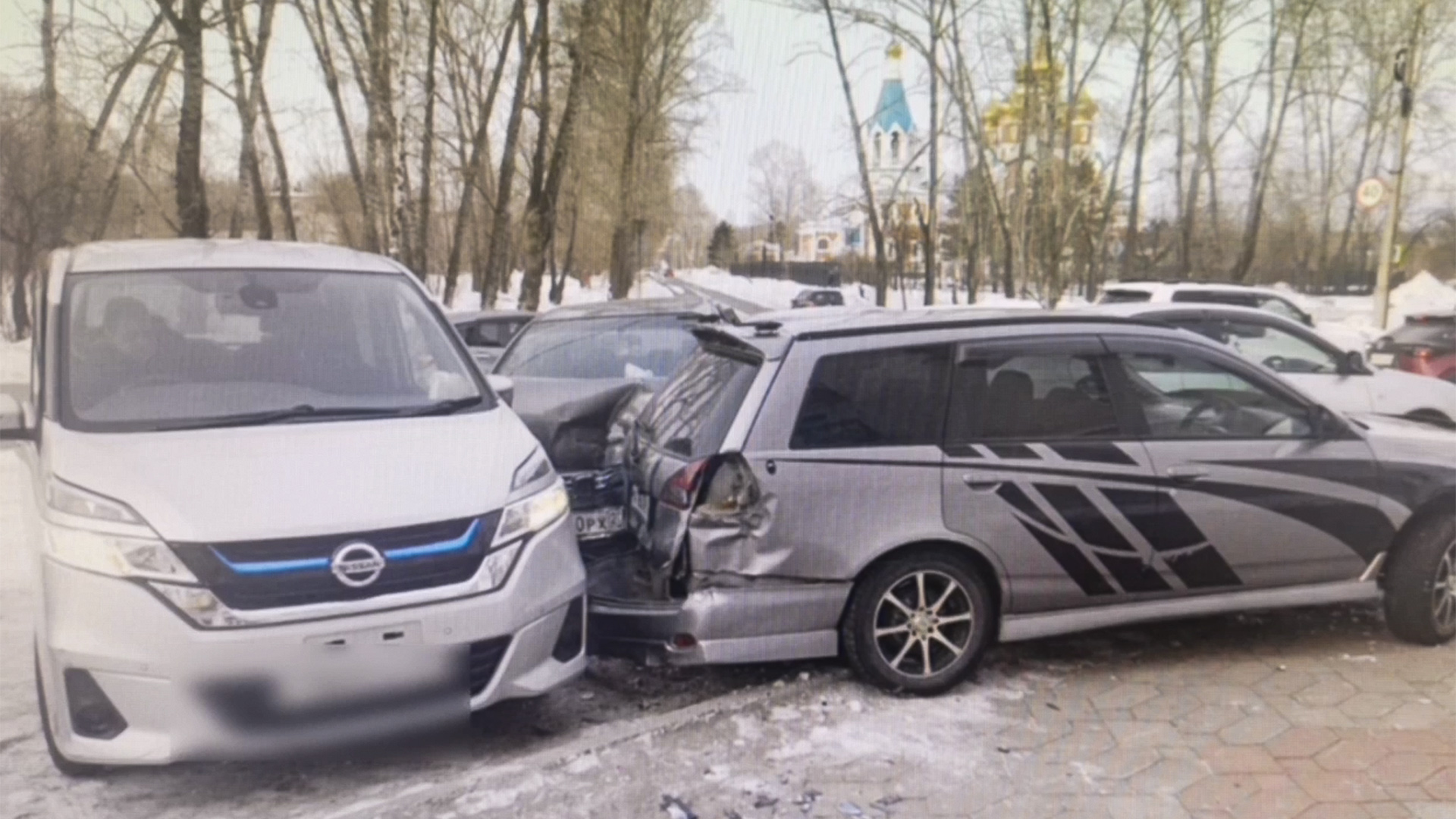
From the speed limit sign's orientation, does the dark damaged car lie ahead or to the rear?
ahead

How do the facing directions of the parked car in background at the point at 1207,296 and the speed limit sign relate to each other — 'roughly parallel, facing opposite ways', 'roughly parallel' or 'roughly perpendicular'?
roughly perpendicular

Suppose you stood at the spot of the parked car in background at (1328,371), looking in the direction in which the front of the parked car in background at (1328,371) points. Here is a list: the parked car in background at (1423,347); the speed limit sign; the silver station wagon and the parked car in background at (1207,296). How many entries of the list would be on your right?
1

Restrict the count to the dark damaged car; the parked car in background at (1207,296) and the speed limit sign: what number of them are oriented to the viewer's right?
1

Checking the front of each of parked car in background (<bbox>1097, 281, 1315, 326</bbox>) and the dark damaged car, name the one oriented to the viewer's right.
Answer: the parked car in background

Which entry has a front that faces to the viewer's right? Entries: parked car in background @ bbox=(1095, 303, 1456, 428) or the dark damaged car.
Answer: the parked car in background

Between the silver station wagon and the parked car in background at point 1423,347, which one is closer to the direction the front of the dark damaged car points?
the silver station wagon

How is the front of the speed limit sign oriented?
toward the camera

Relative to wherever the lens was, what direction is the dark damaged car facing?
facing the viewer

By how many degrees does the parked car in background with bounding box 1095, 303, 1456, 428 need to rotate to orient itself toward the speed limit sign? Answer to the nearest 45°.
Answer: approximately 90° to its left

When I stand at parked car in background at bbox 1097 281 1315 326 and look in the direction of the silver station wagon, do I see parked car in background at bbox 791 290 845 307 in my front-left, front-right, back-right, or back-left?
back-right

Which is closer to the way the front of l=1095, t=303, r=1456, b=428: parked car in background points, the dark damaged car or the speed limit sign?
the speed limit sign

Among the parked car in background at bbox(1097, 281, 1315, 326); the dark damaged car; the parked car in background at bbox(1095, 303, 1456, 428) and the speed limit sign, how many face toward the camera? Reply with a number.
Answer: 2

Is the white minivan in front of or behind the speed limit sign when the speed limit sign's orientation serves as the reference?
in front

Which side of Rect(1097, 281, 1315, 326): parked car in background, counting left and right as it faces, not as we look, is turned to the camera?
right

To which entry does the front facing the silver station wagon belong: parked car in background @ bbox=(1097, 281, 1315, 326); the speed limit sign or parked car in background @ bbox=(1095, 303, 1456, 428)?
the speed limit sign

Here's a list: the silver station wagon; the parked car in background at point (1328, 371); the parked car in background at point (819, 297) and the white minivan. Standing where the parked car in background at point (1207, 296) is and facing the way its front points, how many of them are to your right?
3

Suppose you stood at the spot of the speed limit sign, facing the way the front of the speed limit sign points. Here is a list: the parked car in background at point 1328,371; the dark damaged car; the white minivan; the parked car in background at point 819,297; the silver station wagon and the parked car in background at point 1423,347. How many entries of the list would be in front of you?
5

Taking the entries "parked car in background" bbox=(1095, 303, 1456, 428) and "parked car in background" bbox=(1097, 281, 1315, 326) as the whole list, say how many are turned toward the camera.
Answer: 0

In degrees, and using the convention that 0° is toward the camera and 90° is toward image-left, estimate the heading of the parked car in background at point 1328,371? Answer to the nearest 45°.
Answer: approximately 270°
